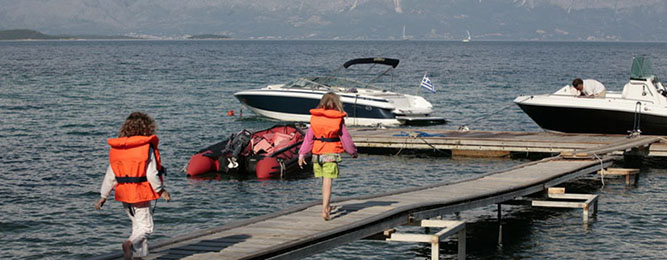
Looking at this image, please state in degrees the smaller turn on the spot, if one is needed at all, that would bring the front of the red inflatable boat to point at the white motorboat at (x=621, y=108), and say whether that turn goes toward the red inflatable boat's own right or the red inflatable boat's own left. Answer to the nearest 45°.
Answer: approximately 45° to the red inflatable boat's own right

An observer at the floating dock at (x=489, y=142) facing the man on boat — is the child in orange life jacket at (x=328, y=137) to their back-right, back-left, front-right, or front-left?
back-right

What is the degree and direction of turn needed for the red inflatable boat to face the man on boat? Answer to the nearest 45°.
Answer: approximately 45° to its right

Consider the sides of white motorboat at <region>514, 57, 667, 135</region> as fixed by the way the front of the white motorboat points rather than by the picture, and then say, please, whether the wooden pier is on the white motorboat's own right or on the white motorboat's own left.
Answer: on the white motorboat's own left

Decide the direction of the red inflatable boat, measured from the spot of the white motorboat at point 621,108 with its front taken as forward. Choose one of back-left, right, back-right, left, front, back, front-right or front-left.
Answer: front-left

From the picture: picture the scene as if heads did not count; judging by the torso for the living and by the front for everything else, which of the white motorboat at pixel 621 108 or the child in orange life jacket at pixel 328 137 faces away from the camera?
the child in orange life jacket

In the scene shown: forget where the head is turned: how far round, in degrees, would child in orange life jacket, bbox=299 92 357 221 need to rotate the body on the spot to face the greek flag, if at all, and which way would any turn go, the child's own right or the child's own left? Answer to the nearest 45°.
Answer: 0° — they already face it

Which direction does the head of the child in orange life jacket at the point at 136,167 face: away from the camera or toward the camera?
away from the camera

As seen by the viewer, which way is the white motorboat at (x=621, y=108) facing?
to the viewer's left

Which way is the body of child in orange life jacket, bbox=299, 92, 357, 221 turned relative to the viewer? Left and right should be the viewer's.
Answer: facing away from the viewer

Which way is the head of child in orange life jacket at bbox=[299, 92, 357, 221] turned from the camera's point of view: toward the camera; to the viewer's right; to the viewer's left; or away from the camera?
away from the camera

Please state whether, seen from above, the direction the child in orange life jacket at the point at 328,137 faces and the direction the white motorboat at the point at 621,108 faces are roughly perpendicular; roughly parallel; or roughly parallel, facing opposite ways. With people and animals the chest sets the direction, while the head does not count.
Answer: roughly perpendicular
